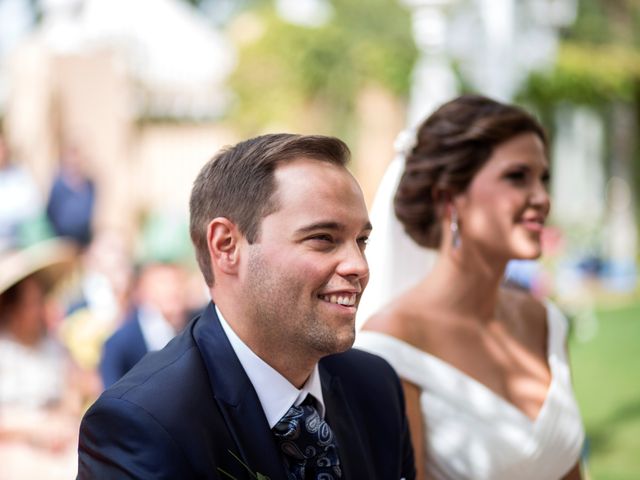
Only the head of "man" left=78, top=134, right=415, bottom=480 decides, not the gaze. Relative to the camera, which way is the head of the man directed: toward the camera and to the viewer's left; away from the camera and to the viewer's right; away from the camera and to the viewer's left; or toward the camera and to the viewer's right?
toward the camera and to the viewer's right

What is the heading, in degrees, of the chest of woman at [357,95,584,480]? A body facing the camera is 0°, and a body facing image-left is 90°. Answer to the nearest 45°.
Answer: approximately 315°

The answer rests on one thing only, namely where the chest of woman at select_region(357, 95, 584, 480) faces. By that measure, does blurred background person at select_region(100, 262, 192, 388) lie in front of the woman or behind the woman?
behind

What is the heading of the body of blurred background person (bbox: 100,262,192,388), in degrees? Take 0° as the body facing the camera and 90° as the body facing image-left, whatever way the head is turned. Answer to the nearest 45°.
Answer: approximately 315°

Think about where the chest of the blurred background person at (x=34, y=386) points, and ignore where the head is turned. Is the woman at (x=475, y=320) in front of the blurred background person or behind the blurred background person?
in front

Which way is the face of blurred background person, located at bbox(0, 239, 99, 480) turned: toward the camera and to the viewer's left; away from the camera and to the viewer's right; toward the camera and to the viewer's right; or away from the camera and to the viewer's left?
toward the camera and to the viewer's right

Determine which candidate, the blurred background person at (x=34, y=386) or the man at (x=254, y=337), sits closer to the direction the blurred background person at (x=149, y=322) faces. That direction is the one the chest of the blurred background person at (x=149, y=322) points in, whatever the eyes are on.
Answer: the man
